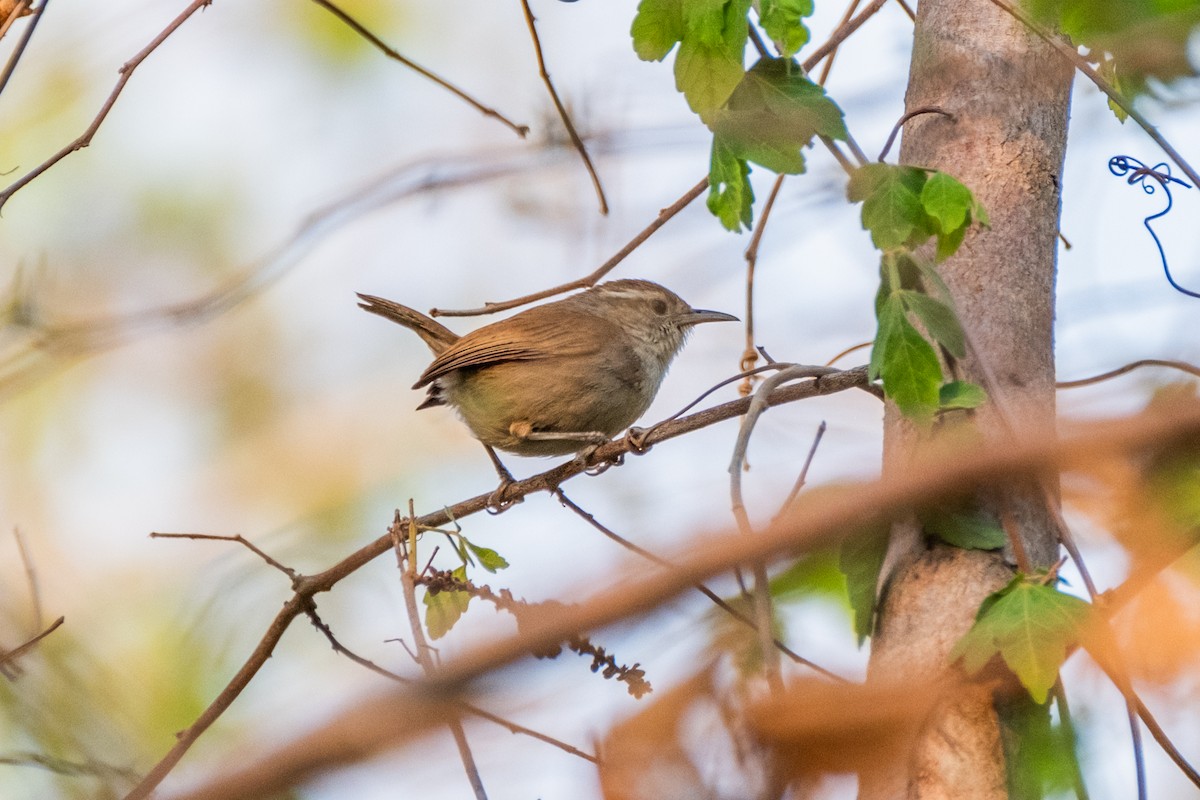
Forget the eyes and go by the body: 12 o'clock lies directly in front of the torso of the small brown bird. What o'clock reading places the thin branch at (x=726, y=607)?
The thin branch is roughly at 12 o'clock from the small brown bird.

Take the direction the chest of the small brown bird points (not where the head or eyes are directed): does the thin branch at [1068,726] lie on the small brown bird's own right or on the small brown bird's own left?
on the small brown bird's own right

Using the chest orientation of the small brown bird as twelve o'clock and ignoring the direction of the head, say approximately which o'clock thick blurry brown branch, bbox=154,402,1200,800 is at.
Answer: The thick blurry brown branch is roughly at 3 o'clock from the small brown bird.

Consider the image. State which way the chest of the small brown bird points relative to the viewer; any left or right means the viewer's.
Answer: facing to the right of the viewer

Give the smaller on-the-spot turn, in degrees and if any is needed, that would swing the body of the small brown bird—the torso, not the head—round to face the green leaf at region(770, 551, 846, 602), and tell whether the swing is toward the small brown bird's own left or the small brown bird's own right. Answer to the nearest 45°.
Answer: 0° — it already faces it

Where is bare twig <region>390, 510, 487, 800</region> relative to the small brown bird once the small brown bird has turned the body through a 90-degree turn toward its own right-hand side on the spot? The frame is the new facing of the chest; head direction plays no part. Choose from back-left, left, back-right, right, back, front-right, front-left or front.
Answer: right
